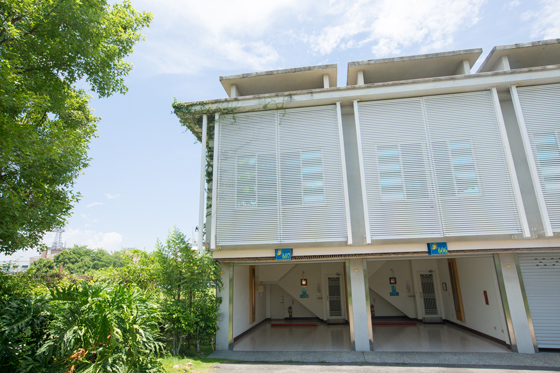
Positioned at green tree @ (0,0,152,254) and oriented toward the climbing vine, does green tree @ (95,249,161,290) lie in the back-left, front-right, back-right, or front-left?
front-left

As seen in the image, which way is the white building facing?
toward the camera

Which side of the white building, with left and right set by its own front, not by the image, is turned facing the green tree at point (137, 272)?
right

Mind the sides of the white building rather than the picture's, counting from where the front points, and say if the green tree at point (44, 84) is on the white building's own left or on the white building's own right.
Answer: on the white building's own right

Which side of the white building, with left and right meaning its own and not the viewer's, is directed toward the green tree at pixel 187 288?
right

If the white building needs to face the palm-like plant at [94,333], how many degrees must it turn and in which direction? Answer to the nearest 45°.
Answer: approximately 45° to its right
